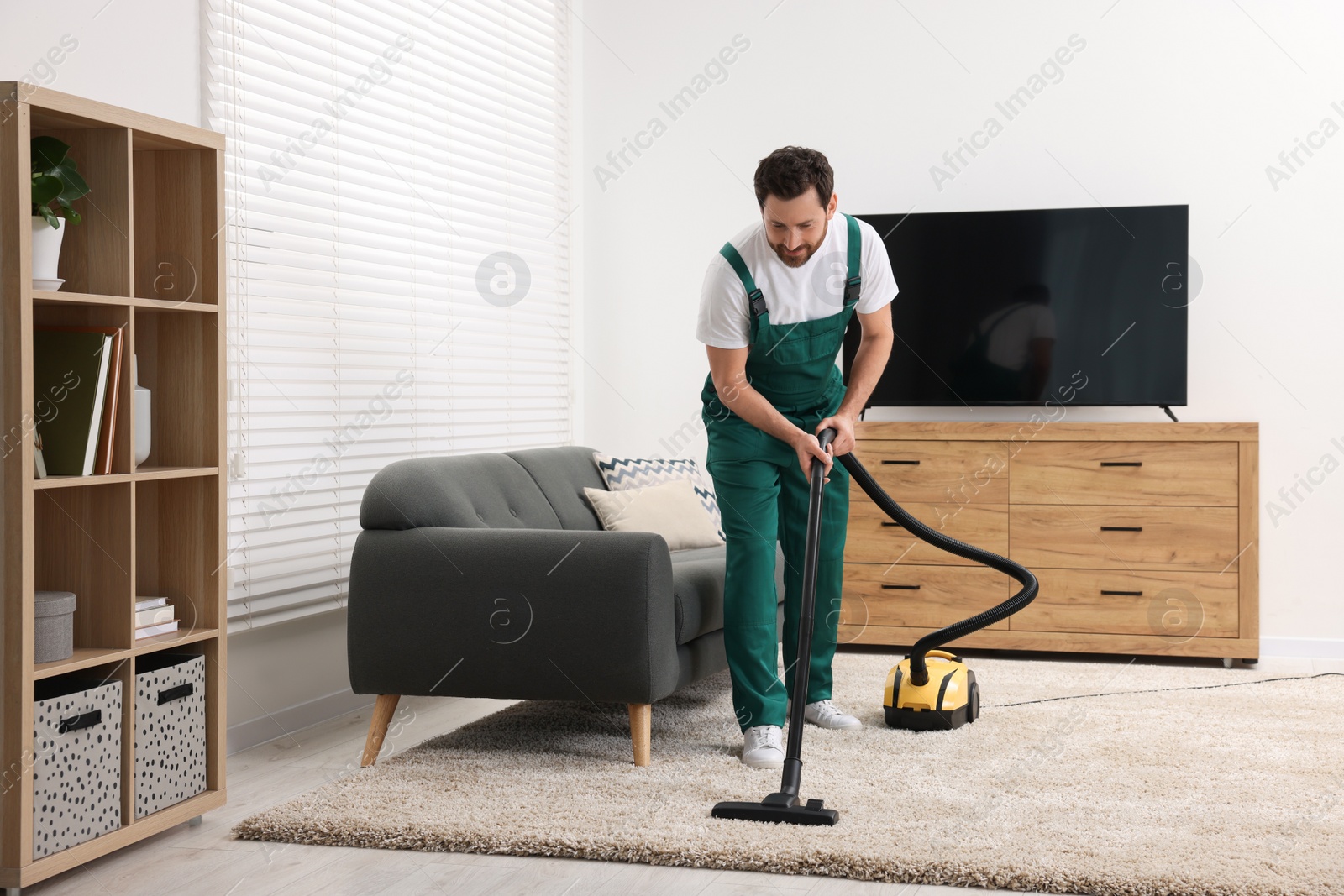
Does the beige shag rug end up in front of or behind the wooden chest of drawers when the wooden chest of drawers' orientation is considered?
in front

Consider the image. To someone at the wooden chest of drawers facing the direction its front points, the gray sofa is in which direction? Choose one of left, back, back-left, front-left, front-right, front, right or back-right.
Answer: front-right

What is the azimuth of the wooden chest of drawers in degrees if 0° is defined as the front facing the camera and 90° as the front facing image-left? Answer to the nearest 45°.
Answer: approximately 0°

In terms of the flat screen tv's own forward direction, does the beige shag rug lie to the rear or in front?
in front

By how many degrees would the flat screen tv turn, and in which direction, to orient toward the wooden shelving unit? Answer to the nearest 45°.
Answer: approximately 45° to its right

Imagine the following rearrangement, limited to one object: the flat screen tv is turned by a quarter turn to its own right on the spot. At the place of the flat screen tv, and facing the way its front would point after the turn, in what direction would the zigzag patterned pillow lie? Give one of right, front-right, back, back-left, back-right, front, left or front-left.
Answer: front-left

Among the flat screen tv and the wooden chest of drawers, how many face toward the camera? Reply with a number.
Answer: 2

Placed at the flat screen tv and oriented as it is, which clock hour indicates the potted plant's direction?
The potted plant is roughly at 1 o'clock from the flat screen tv.

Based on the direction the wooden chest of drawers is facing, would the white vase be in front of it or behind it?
in front

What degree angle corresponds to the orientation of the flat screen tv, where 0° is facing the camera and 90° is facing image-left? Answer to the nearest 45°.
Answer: approximately 0°
